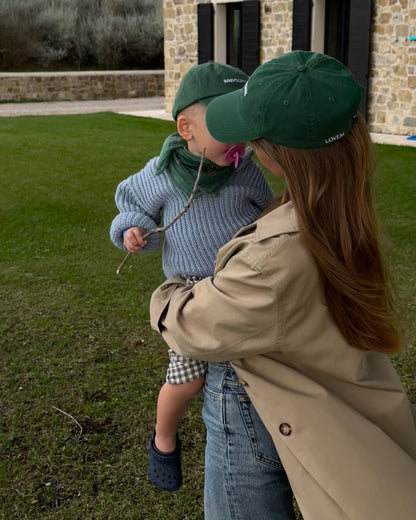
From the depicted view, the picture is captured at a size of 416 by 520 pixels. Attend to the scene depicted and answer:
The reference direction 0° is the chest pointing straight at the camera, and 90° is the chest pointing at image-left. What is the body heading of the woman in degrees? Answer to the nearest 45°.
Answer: approximately 90°
